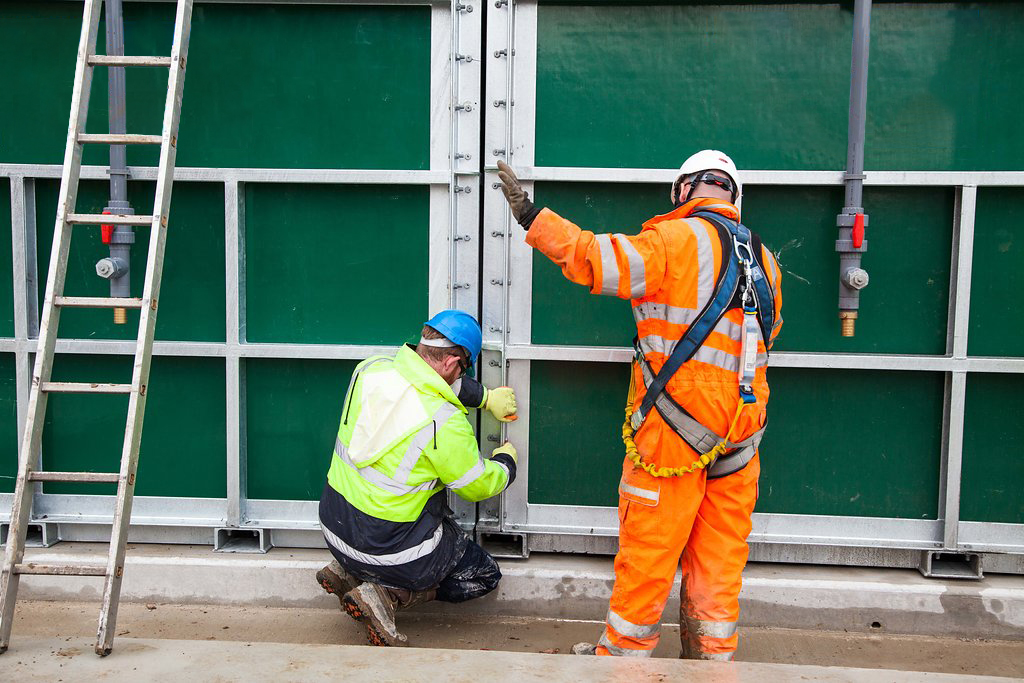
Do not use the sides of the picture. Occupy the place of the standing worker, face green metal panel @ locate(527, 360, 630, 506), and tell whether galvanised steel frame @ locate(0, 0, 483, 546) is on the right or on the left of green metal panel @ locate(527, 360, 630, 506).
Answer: left

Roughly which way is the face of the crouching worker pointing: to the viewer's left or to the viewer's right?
to the viewer's right

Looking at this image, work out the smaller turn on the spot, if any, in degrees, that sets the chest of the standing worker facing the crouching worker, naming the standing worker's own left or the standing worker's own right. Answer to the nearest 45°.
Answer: approximately 45° to the standing worker's own left

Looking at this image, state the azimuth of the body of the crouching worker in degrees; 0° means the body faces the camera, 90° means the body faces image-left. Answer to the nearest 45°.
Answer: approximately 225°

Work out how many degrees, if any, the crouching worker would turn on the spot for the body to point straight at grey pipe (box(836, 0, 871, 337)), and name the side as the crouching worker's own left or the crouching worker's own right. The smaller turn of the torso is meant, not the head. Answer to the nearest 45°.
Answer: approximately 45° to the crouching worker's own right

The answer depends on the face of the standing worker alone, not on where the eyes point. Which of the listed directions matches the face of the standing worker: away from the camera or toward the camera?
away from the camera

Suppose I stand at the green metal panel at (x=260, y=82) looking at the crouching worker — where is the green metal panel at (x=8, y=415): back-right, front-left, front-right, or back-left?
back-right

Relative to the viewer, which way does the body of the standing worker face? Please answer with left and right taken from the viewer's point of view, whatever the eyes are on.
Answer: facing away from the viewer and to the left of the viewer
